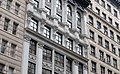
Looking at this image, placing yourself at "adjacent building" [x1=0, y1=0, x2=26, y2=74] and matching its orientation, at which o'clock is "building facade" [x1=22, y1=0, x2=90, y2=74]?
The building facade is roughly at 9 o'clock from the adjacent building.

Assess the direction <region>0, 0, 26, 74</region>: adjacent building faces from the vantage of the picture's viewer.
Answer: facing the viewer and to the right of the viewer

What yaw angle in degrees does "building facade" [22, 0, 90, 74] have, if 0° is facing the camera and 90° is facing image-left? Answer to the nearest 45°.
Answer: approximately 315°

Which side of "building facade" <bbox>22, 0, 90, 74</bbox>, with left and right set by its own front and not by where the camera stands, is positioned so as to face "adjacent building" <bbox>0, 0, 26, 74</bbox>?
right

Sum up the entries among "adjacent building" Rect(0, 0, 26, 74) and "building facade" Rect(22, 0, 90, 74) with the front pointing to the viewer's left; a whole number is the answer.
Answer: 0
